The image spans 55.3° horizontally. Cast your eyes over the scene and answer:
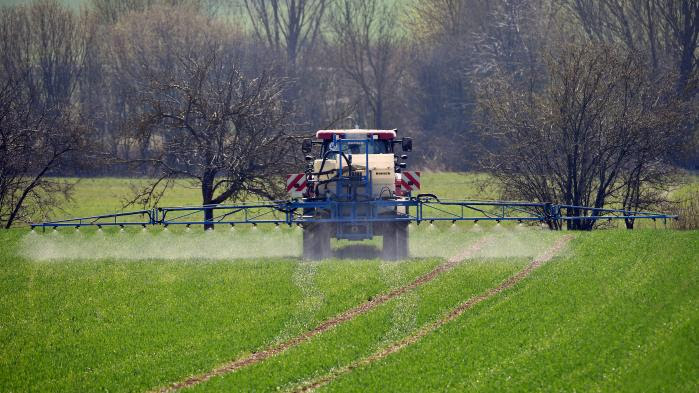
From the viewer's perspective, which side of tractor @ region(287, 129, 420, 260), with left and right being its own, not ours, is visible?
back

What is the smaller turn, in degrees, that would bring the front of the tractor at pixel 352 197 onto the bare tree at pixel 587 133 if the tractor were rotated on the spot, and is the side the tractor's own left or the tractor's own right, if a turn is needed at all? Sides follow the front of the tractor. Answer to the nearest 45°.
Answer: approximately 45° to the tractor's own right
